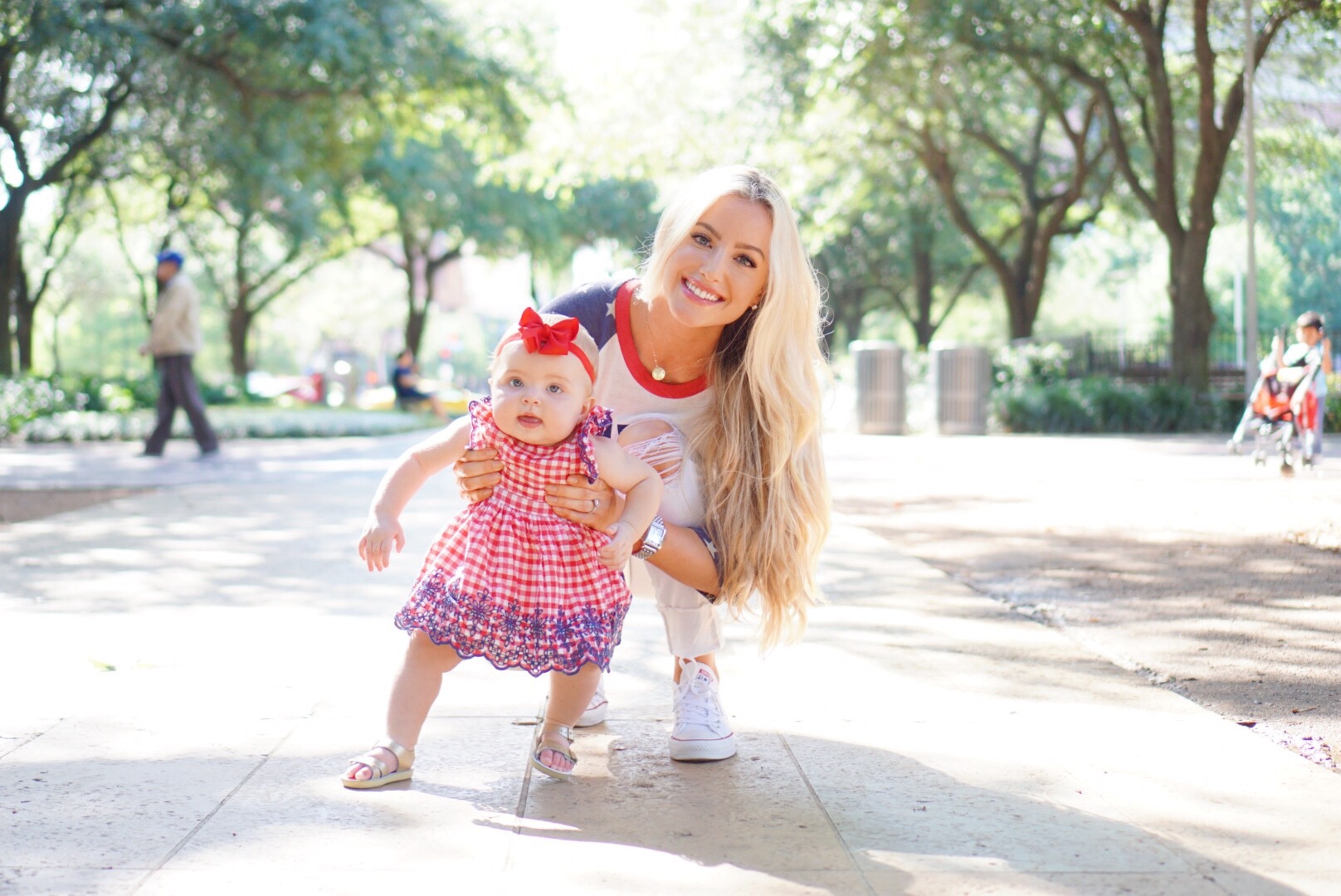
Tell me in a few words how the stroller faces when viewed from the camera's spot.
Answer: facing the viewer and to the left of the viewer

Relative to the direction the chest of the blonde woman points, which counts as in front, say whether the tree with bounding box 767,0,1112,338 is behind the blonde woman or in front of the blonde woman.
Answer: behind

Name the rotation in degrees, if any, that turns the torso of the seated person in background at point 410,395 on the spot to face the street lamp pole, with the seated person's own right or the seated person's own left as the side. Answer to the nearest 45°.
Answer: approximately 45° to the seated person's own right

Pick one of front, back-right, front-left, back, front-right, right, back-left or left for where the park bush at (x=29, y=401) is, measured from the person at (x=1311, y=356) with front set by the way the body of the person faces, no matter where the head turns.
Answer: front-right

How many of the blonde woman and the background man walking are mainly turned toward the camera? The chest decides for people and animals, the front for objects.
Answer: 1

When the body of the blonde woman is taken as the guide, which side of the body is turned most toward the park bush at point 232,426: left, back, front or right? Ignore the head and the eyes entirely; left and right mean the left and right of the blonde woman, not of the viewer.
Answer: back

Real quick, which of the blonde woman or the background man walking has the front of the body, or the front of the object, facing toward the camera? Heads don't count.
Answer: the blonde woman

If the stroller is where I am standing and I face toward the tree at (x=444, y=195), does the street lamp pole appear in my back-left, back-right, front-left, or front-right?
front-right

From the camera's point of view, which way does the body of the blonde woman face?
toward the camera
